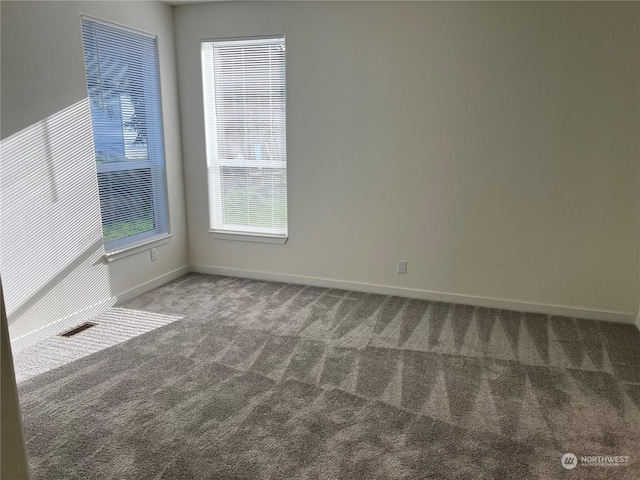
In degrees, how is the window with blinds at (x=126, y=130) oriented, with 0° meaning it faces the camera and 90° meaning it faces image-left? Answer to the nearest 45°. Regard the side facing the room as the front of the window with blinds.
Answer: approximately 315°

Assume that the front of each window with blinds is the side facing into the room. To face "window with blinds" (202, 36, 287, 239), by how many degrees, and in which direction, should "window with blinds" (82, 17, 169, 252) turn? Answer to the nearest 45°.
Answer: approximately 45° to its left
